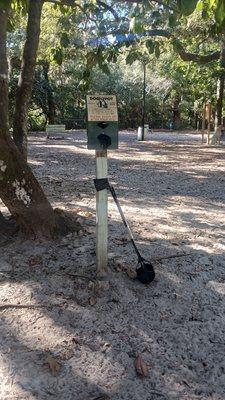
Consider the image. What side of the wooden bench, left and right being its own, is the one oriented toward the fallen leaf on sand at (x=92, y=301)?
front

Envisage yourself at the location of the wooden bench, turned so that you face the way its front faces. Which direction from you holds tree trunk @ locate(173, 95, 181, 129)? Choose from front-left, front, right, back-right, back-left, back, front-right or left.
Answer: back-left

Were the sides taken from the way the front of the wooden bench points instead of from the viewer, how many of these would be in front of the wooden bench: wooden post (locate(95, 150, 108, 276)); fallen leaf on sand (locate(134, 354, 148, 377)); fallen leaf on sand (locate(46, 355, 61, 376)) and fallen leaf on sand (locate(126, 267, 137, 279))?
4

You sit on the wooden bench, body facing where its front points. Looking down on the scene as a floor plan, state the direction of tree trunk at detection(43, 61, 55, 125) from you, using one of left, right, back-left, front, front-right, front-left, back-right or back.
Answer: back

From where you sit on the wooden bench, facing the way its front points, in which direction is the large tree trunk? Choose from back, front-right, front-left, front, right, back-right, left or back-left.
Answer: front

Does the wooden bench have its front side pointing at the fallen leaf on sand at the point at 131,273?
yes

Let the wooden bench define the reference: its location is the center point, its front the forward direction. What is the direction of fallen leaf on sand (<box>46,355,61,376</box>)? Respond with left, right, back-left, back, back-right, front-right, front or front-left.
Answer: front

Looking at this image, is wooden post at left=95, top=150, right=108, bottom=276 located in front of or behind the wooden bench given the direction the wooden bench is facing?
in front

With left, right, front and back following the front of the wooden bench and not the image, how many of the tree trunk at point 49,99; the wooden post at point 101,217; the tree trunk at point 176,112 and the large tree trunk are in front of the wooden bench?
2

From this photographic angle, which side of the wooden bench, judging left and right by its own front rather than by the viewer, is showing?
front

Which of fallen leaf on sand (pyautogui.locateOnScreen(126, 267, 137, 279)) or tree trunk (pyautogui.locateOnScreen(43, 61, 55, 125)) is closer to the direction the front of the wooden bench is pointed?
the fallen leaf on sand

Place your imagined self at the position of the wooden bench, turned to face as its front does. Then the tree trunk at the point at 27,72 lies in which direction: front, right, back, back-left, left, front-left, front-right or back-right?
front

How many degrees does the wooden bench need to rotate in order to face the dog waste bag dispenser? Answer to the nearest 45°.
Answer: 0° — it already faces it
